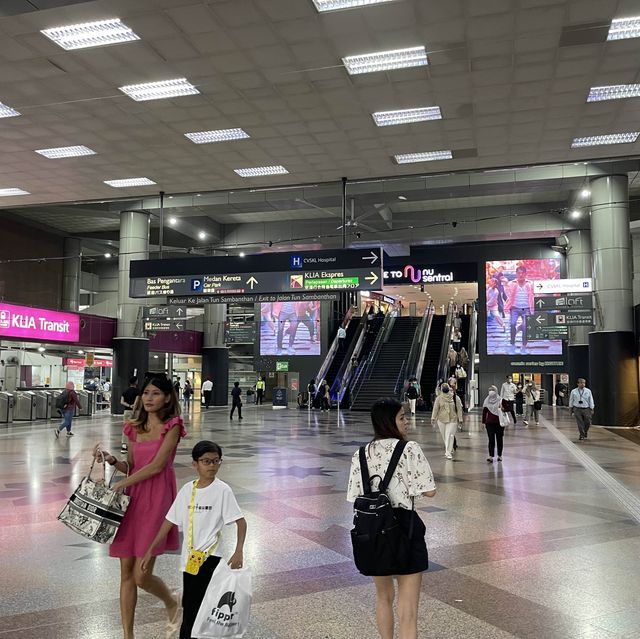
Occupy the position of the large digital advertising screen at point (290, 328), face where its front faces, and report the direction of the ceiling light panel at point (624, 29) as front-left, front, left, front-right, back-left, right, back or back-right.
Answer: front

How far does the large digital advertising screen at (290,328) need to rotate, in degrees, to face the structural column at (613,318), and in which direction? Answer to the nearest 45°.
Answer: approximately 45° to its left

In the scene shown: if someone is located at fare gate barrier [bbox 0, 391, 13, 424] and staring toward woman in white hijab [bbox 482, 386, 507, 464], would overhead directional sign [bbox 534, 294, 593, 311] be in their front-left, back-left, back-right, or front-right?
front-left

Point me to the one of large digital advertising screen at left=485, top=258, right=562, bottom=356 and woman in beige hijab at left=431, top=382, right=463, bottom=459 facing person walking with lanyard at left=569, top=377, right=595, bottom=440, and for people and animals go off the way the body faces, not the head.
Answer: the large digital advertising screen

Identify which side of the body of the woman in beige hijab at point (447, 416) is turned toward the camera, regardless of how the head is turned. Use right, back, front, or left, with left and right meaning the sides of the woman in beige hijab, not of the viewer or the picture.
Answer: front

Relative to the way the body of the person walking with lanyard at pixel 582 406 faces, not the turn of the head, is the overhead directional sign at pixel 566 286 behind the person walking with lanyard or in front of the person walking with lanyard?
behind

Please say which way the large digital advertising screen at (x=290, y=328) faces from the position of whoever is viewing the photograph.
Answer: facing the viewer

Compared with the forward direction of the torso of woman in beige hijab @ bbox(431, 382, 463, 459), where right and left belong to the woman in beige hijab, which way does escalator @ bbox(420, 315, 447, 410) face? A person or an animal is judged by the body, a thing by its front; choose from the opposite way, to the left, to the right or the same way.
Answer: the same way

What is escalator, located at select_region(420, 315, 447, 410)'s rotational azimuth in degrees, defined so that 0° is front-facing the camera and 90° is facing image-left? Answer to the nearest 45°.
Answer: approximately 0°

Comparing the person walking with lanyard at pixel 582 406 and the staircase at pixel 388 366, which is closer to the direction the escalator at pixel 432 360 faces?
the person walking with lanyard

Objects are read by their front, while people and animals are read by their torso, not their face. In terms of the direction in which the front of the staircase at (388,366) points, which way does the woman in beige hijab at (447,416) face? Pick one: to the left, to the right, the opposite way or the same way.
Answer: the same way

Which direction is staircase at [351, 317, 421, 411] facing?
toward the camera

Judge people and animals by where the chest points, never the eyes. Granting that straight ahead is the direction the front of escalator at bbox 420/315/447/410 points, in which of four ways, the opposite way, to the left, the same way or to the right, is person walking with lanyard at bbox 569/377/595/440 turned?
the same way

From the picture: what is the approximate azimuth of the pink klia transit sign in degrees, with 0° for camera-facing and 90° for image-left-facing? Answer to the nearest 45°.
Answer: approximately 315°

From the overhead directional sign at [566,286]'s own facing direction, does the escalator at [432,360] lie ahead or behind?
behind

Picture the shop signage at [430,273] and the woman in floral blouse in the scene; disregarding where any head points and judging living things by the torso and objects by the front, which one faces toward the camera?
the shop signage

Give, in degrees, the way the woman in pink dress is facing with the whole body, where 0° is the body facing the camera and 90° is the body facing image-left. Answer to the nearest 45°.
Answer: approximately 45°

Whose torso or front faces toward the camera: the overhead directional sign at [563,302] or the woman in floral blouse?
the overhead directional sign

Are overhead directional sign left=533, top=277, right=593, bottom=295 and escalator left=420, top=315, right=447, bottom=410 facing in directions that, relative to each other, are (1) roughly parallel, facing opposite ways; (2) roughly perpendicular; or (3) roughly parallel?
roughly parallel

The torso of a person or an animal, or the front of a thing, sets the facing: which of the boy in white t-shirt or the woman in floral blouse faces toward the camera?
the boy in white t-shirt

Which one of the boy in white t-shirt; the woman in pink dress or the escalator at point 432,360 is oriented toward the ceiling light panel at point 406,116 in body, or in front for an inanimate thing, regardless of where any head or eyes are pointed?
the escalator

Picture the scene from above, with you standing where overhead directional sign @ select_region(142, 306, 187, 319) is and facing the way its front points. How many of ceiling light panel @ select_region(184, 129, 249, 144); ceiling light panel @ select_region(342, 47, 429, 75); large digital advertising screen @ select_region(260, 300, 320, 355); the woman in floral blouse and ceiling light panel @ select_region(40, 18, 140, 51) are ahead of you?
4
